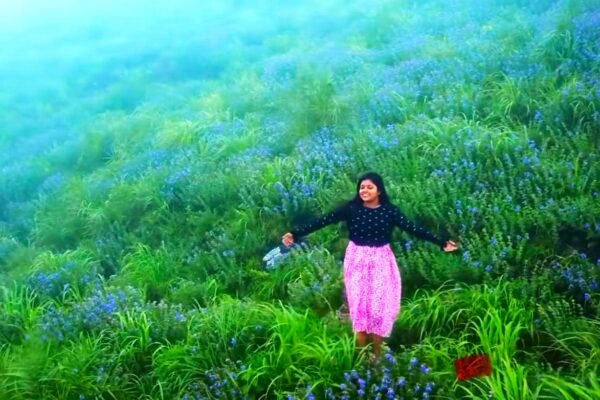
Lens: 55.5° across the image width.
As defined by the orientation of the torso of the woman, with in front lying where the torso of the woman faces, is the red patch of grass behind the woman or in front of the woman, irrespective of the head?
in front

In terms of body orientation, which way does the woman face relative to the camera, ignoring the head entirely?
toward the camera
